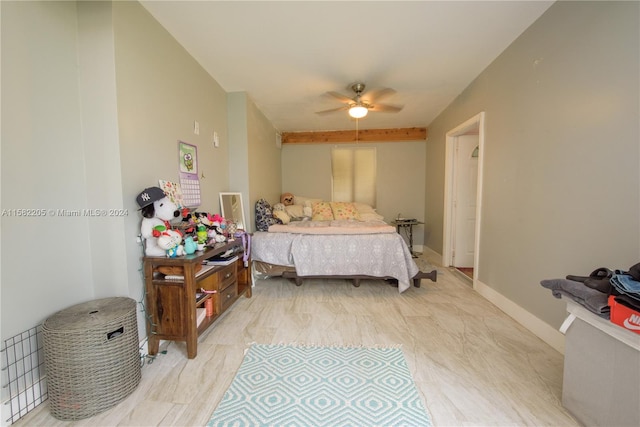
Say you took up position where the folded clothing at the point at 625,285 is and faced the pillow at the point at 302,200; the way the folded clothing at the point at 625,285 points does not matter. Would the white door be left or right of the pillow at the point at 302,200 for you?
right

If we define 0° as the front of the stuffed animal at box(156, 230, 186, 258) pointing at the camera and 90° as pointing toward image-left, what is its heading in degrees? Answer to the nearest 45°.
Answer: approximately 315°

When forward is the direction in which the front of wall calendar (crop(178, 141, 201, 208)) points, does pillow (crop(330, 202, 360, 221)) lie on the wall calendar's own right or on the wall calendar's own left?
on the wall calendar's own left

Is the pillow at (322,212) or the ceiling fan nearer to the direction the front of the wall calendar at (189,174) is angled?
the ceiling fan

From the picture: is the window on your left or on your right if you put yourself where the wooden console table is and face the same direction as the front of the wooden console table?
on your left

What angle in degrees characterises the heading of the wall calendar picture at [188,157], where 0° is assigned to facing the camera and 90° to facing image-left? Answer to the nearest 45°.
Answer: approximately 315°
